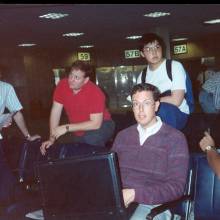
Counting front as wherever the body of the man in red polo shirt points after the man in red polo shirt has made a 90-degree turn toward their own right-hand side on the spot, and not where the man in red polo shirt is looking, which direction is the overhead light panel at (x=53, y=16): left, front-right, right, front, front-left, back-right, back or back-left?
front-right

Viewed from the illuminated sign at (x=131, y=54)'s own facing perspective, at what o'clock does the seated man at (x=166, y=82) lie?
The seated man is roughly at 12 o'clock from the illuminated sign.

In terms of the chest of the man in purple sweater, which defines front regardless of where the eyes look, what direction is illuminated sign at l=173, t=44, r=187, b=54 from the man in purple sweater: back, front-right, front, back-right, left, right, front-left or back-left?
back-right

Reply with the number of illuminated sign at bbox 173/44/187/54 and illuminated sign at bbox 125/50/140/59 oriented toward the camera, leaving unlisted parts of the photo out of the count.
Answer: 2

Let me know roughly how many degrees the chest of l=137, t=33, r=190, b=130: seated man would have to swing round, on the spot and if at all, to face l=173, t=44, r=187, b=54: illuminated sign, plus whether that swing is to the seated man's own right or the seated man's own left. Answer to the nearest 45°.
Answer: approximately 135° to the seated man's own right

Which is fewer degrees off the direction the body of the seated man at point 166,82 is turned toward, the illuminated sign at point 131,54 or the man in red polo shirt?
the man in red polo shirt
